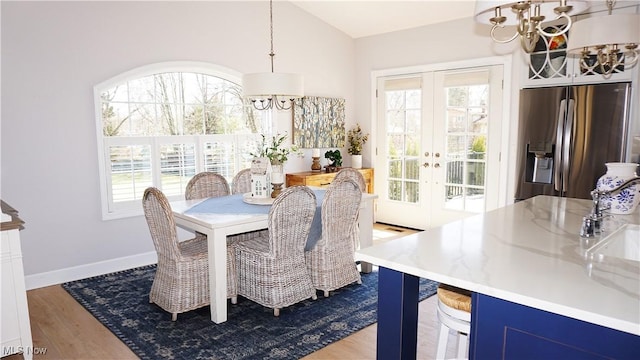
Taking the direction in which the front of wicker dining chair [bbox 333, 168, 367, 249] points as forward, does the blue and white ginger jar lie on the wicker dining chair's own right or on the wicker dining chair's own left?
on the wicker dining chair's own left

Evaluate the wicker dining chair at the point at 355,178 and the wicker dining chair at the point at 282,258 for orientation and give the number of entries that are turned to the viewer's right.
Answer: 0

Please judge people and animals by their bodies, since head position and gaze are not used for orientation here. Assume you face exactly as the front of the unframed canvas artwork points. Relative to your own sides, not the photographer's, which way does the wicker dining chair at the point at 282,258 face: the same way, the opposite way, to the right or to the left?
the opposite way

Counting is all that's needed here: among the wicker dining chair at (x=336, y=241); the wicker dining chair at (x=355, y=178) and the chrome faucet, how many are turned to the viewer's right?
1

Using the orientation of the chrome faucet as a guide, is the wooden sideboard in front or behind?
behind

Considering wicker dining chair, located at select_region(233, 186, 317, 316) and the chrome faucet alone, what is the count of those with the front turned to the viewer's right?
1

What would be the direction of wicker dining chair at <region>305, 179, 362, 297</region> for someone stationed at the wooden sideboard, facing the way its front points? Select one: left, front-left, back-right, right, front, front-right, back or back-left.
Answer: front-right

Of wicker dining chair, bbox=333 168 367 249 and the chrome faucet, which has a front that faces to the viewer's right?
the chrome faucet

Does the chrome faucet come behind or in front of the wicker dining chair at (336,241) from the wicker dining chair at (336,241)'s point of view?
behind

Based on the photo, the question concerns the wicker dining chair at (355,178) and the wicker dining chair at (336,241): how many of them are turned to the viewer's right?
0

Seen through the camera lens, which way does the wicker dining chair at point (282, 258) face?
facing away from the viewer and to the left of the viewer

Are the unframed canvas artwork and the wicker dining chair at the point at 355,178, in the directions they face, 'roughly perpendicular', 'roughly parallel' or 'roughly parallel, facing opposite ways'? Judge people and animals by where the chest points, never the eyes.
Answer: roughly perpendicular

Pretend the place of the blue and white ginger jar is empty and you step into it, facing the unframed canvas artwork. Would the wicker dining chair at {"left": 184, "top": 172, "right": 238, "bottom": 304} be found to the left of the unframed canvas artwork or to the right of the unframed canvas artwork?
left
